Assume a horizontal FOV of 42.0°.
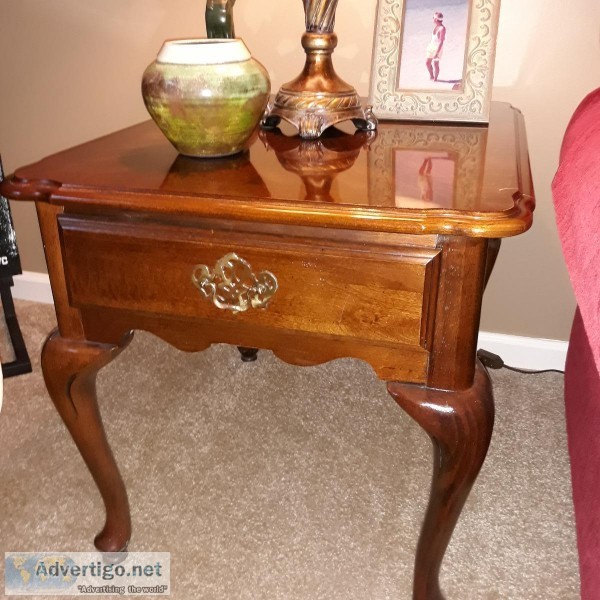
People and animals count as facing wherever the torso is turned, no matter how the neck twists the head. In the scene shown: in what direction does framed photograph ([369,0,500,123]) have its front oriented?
toward the camera
